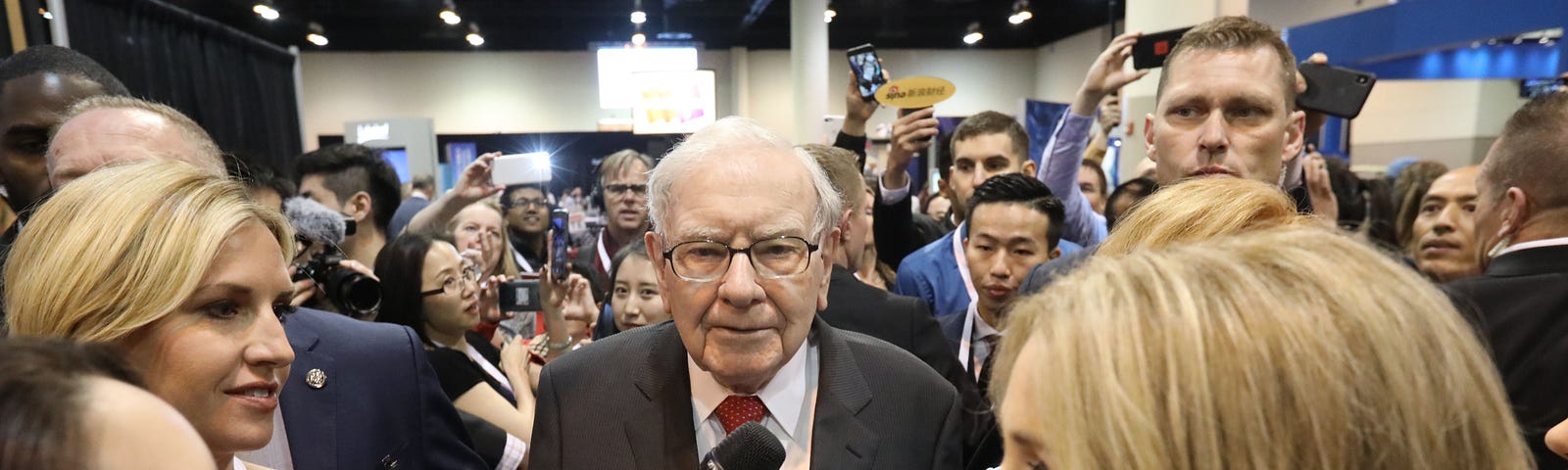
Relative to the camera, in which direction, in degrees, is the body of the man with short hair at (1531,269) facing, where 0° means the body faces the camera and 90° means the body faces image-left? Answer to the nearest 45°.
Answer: approximately 135°

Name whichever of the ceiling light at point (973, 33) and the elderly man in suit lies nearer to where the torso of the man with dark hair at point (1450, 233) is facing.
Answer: the elderly man in suit

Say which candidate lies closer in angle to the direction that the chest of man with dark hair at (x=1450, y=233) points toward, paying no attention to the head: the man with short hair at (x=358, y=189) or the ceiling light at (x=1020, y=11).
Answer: the man with short hair

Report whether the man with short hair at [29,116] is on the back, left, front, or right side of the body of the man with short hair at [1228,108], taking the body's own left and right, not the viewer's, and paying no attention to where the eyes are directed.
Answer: right

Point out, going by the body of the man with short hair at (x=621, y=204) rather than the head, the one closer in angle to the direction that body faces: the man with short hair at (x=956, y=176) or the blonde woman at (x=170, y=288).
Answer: the blonde woman

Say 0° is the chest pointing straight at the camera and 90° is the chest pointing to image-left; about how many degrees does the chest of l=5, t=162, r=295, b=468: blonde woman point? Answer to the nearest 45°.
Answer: approximately 315°

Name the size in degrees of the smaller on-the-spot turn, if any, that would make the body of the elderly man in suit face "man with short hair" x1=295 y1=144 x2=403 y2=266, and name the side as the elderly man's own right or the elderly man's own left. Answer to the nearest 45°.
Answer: approximately 135° to the elderly man's own right

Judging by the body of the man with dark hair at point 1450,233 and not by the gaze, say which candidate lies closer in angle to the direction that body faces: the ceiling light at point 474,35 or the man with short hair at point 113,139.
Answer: the man with short hair

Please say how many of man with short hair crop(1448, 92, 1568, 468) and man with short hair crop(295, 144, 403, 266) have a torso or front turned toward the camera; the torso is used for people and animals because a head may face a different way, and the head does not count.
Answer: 0

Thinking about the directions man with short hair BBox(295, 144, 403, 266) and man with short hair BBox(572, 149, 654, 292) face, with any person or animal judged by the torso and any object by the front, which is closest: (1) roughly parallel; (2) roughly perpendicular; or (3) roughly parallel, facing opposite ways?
roughly perpendicular

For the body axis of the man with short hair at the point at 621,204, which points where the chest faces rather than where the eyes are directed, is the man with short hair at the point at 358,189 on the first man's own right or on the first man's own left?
on the first man's own right

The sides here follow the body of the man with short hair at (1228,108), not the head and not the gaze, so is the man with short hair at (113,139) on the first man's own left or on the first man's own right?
on the first man's own right
